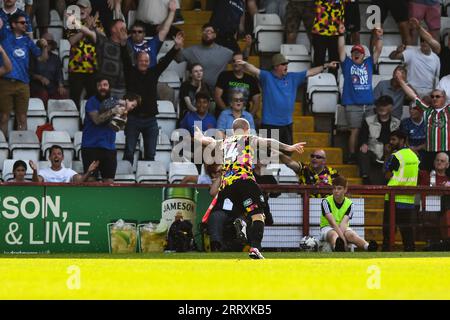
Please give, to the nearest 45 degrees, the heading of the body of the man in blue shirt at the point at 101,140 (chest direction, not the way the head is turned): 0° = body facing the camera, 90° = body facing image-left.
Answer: approximately 315°

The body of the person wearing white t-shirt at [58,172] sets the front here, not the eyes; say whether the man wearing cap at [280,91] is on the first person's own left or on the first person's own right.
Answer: on the first person's own left

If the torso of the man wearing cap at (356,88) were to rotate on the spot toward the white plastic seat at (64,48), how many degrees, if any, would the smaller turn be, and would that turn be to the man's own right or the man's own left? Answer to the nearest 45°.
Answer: approximately 90° to the man's own right

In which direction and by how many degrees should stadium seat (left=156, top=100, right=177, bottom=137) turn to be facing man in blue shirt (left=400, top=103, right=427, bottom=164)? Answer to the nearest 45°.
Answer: approximately 90° to its left

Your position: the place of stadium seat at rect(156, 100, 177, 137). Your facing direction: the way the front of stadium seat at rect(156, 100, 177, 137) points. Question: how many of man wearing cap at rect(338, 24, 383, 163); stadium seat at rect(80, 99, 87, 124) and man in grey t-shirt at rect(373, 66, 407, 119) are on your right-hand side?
1

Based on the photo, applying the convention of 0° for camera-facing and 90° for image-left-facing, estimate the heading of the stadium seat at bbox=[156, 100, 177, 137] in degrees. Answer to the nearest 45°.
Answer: approximately 0°

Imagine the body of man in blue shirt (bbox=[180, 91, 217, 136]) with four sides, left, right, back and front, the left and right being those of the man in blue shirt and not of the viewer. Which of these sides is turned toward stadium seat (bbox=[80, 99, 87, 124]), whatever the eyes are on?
right

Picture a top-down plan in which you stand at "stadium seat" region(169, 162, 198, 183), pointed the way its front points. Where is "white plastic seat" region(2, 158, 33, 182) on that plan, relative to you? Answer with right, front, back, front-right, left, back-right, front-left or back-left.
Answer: right
